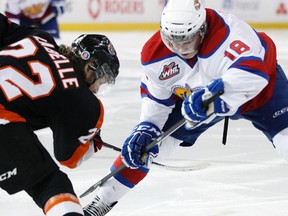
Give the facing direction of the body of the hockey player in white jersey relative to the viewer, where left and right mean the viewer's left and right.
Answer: facing the viewer and to the left of the viewer

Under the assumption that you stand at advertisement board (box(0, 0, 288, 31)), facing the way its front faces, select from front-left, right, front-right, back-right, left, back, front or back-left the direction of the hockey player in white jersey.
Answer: front

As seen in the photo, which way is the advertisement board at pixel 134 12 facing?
toward the camera

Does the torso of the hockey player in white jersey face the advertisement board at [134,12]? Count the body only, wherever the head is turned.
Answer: no

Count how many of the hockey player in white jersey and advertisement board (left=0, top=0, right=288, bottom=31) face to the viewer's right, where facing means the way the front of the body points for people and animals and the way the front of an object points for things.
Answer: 0
